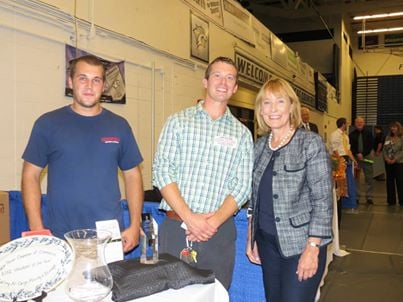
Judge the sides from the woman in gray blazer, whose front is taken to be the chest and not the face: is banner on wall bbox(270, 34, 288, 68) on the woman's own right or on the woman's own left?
on the woman's own right

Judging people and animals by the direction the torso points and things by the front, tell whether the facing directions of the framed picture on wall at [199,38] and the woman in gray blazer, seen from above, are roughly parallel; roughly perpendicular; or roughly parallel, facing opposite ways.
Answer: roughly perpendicular

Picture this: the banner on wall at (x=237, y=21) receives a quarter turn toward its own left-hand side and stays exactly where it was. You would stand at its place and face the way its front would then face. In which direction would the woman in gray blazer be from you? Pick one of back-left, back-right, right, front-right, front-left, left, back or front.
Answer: back-right

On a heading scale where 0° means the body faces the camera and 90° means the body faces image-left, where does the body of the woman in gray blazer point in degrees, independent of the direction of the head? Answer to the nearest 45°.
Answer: approximately 45°

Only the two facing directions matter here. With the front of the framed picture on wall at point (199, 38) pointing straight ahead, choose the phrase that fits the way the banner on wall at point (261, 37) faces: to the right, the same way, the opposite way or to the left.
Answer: the same way

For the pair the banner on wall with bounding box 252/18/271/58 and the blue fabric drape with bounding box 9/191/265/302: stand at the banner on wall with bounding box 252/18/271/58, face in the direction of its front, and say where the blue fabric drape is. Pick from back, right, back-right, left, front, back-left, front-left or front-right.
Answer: front-right

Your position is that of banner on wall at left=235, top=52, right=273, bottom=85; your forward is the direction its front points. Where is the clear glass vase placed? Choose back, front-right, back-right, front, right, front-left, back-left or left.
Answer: front-right

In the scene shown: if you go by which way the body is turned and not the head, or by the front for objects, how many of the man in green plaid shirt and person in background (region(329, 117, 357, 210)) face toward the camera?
1

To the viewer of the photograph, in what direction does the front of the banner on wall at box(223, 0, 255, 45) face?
facing the viewer and to the right of the viewer

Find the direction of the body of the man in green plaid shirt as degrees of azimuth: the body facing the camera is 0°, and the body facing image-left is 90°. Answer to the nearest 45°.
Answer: approximately 0°

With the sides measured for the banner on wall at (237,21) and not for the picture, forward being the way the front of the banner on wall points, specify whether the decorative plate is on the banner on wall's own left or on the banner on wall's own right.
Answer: on the banner on wall's own right

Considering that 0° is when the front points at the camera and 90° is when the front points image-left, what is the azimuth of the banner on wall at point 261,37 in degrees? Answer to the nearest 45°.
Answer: approximately 315°

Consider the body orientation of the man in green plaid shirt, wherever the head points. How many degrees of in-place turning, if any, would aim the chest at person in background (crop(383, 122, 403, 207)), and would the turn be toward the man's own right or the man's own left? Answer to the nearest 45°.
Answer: approximately 135° to the man's own left

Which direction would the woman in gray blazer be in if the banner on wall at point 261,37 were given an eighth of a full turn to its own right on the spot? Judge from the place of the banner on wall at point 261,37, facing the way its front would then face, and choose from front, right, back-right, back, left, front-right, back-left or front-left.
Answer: front

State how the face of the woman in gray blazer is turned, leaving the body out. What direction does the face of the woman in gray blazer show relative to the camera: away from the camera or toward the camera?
toward the camera

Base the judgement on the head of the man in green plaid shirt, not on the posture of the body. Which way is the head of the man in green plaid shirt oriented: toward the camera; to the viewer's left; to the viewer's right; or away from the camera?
toward the camera

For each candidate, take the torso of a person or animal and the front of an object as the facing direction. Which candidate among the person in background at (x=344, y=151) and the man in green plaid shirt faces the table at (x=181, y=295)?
the man in green plaid shirt

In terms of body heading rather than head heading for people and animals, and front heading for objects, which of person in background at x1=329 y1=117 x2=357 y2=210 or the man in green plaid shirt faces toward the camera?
the man in green plaid shirt
